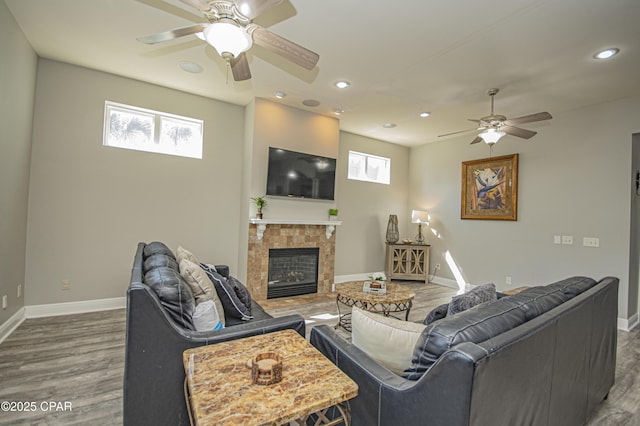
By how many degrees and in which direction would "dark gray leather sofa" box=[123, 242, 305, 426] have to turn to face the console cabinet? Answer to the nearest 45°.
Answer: approximately 45° to its left

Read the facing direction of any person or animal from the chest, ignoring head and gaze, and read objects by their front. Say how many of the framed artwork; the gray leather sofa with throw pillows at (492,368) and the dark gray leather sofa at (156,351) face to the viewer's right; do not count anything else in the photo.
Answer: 1

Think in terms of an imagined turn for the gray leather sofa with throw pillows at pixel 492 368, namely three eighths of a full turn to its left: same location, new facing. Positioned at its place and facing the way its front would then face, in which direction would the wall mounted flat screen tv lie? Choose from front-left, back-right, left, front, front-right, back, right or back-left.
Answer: back-right

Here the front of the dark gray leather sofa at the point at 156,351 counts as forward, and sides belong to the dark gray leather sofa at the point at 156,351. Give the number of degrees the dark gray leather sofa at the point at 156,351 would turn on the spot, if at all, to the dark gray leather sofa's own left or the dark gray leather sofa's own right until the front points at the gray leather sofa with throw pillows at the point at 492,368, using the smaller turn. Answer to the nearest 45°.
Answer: approximately 45° to the dark gray leather sofa's own right

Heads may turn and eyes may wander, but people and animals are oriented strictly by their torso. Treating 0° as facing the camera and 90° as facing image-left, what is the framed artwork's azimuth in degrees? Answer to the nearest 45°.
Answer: approximately 45°

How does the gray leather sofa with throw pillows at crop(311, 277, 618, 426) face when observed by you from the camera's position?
facing away from the viewer and to the left of the viewer

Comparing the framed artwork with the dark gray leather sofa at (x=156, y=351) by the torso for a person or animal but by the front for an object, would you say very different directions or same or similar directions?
very different directions

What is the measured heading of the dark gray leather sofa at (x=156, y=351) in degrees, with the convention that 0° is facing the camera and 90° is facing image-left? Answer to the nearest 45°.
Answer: approximately 270°

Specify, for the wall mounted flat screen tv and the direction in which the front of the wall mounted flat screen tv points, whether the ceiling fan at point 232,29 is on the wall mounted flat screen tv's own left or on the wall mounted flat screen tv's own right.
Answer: on the wall mounted flat screen tv's own right

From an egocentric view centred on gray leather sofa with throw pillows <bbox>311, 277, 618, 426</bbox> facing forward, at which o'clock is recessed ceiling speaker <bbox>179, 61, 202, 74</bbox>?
The recessed ceiling speaker is roughly at 11 o'clock from the gray leather sofa with throw pillows.

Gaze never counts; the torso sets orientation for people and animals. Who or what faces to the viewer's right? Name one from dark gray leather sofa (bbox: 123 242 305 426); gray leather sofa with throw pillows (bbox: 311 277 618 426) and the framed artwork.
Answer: dark gray leather sofa (bbox: 123 242 305 426)

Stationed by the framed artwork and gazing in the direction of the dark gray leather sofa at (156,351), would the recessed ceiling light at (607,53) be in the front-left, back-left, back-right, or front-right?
front-left

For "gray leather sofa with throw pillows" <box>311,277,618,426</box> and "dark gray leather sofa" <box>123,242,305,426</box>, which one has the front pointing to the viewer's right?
"dark gray leather sofa" <box>123,242,305,426</box>

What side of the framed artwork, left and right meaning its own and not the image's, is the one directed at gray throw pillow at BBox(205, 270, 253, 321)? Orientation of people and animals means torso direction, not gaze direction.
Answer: front
